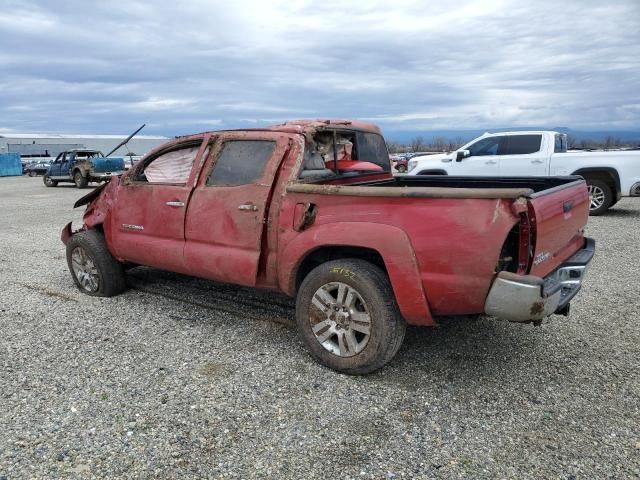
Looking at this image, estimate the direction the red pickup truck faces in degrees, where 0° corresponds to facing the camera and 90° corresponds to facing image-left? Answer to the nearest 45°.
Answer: approximately 135°

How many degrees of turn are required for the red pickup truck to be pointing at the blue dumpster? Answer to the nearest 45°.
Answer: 0° — it already faces it

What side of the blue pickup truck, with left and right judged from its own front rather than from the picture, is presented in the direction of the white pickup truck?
back

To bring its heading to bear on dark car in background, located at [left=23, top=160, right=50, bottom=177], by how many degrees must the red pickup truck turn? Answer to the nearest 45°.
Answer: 0° — it already faces it

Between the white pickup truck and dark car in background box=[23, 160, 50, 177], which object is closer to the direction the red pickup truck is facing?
the dark car in background

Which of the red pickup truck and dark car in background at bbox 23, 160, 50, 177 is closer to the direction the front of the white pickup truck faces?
the dark car in background

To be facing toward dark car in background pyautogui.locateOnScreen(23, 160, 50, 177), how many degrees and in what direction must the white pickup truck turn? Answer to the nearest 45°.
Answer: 0° — it already faces it

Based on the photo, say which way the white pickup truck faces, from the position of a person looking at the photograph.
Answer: facing away from the viewer and to the left of the viewer

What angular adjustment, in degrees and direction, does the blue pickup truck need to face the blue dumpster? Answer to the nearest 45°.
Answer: approximately 45° to its right
